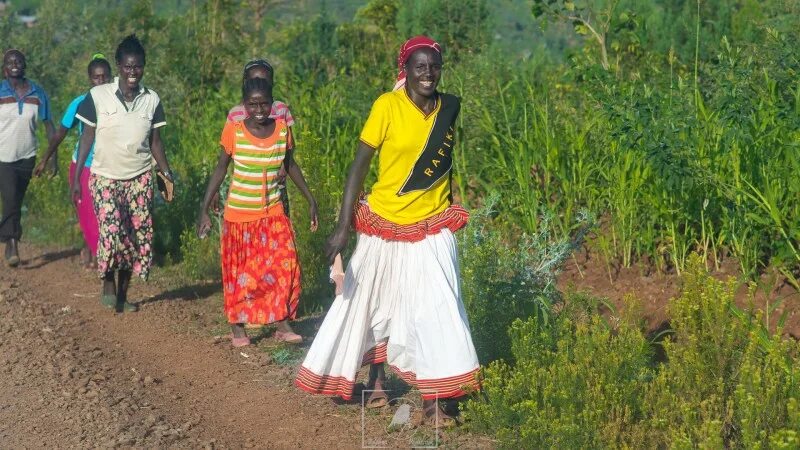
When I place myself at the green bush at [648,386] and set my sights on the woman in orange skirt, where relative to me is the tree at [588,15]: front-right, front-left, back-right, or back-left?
front-right

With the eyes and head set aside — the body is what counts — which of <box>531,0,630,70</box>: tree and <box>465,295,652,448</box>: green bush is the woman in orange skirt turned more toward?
the green bush

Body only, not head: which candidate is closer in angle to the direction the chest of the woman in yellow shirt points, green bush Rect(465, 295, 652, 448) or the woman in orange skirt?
the green bush

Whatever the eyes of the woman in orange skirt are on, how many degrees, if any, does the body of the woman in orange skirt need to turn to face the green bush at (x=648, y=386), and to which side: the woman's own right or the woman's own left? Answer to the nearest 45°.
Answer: approximately 45° to the woman's own left

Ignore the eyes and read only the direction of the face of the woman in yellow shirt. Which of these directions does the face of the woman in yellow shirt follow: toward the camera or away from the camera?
toward the camera

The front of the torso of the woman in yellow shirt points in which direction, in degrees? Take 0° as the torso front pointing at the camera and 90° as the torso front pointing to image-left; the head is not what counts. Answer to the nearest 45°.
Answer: approximately 315°

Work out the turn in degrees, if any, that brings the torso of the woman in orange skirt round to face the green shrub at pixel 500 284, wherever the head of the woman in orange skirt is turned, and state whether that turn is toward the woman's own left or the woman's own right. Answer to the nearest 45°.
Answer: approximately 45° to the woman's own left

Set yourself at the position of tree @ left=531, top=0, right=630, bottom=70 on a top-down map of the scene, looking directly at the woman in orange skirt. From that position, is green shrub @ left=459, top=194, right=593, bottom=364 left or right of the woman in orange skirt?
left

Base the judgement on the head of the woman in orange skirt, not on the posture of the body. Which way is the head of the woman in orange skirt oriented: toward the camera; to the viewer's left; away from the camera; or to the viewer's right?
toward the camera

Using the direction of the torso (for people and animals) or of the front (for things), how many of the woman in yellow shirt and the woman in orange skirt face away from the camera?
0

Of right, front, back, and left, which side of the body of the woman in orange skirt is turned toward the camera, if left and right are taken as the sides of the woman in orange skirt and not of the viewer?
front
